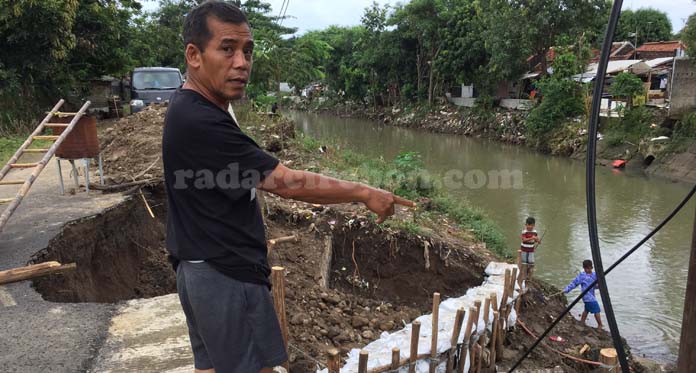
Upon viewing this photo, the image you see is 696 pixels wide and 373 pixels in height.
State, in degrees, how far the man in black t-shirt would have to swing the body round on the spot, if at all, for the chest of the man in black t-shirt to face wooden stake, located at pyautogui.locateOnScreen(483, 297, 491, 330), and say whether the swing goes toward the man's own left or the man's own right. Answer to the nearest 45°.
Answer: approximately 45° to the man's own left

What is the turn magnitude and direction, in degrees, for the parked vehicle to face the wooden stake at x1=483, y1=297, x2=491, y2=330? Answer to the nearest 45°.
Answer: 0° — it already faces it

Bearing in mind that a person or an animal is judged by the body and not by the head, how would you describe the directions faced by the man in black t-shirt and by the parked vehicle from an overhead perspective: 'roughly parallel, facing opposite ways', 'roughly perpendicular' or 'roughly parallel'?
roughly perpendicular

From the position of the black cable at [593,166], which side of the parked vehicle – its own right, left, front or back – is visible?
front

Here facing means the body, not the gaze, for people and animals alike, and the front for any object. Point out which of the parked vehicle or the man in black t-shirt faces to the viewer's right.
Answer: the man in black t-shirt

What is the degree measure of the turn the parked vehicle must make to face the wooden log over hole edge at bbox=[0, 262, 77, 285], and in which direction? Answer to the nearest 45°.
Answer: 0° — it already faces it

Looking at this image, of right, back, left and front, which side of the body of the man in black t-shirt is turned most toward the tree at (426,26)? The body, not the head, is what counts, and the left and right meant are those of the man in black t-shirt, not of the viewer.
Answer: left

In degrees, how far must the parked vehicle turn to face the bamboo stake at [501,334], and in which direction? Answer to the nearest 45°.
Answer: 0° — it already faces it

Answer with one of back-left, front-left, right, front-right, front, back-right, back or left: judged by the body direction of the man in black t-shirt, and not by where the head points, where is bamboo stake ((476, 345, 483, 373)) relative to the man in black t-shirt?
front-left

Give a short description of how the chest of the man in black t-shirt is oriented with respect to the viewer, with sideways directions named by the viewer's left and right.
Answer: facing to the right of the viewer

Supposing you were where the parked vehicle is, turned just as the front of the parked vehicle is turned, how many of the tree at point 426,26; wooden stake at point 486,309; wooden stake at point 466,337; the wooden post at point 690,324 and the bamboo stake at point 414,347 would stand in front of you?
4

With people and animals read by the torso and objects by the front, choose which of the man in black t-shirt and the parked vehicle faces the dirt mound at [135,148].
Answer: the parked vehicle

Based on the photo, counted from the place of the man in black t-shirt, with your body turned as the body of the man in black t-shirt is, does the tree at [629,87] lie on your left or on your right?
on your left

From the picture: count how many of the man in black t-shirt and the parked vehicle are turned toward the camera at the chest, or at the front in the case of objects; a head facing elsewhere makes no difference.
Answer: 1

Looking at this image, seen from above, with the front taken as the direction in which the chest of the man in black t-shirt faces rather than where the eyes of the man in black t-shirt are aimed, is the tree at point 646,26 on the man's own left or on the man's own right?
on the man's own left
